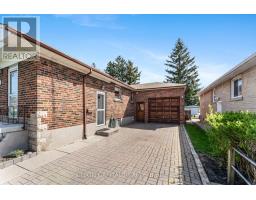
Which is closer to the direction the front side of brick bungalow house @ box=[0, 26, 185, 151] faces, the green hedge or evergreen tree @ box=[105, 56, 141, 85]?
the green hedge

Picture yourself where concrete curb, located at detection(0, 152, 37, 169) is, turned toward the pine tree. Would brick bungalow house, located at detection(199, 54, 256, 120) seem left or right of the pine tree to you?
right

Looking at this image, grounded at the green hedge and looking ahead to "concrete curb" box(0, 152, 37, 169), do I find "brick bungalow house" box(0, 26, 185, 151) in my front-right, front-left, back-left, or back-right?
front-right

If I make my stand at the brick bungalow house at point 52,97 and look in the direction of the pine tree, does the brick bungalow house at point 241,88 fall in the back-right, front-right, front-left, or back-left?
front-right
